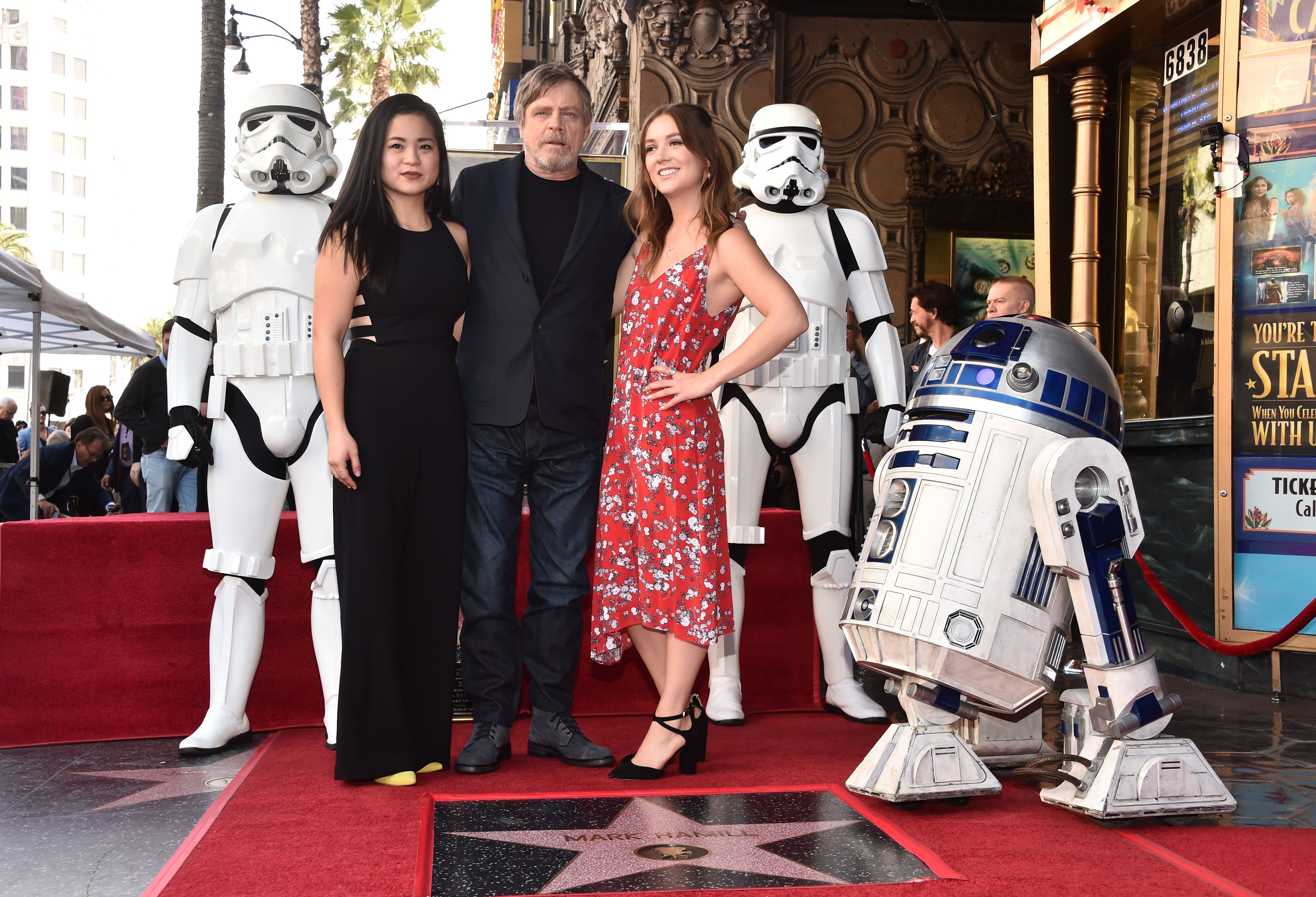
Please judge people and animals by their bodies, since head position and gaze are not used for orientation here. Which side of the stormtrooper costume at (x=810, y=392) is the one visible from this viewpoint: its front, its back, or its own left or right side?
front

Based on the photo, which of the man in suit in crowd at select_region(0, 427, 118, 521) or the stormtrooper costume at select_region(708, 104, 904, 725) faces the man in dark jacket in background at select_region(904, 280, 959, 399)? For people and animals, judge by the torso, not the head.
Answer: the man in suit in crowd at select_region(0, 427, 118, 521)

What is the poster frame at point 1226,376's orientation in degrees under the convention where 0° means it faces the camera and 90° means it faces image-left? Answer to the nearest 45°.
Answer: approximately 0°

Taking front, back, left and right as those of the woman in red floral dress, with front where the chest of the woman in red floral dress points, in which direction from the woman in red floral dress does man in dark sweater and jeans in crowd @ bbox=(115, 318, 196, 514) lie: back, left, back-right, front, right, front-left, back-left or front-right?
right

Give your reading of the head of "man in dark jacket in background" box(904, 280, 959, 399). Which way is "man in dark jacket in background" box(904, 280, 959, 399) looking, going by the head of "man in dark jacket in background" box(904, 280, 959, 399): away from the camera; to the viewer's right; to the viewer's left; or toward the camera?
to the viewer's left

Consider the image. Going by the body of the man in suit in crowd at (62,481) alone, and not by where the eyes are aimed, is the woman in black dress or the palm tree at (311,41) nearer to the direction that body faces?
the woman in black dress

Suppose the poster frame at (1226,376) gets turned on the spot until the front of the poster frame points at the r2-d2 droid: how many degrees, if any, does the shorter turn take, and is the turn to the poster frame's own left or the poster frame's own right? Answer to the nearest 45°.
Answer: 0° — it already faces it

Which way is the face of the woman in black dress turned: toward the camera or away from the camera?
toward the camera

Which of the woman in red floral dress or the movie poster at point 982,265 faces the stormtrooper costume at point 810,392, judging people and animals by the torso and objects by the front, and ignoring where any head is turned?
the movie poster

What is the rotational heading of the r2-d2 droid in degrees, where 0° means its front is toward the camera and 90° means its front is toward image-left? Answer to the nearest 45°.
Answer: approximately 45°

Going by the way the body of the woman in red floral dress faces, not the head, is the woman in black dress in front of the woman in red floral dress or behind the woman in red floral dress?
in front
